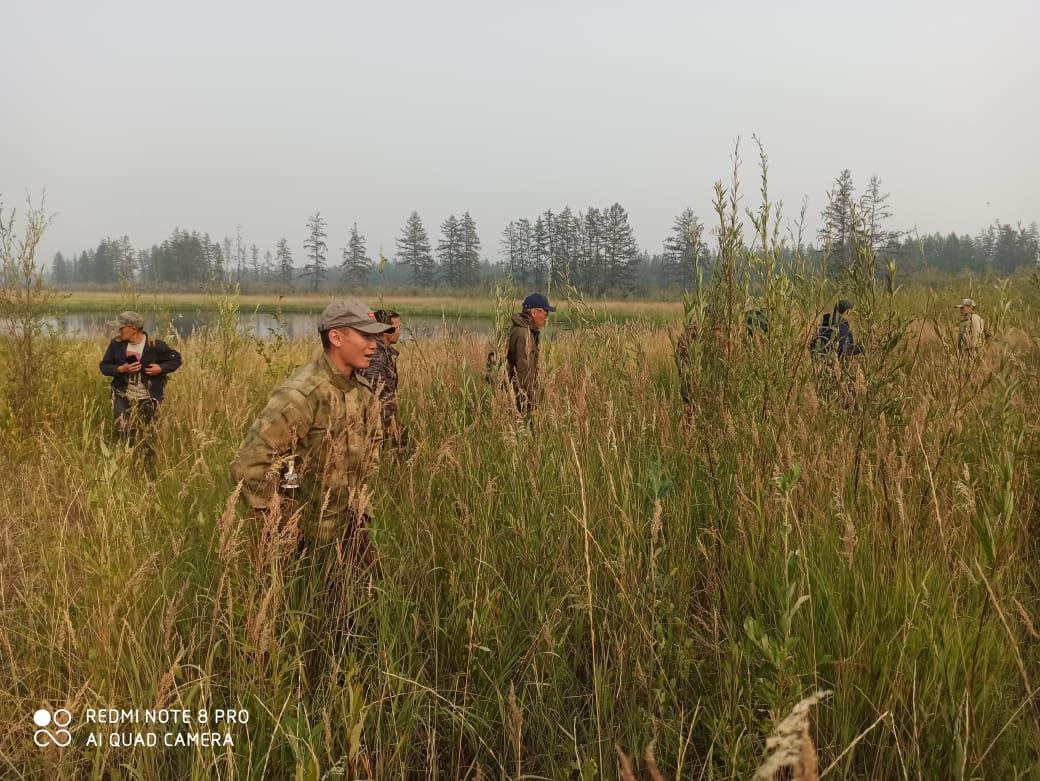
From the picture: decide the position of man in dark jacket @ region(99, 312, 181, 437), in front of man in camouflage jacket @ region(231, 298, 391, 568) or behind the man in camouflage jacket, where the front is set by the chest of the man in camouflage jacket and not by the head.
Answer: behind

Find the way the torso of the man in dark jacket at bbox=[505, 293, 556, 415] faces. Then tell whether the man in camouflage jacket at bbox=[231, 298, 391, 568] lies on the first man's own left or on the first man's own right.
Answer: on the first man's own right

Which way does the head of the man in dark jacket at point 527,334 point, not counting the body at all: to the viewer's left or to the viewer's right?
to the viewer's right

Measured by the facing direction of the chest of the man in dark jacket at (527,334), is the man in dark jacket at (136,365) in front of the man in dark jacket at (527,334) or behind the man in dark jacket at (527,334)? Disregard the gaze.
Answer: behind

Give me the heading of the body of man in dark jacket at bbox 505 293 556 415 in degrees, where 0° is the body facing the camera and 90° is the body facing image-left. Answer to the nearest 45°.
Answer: approximately 270°
